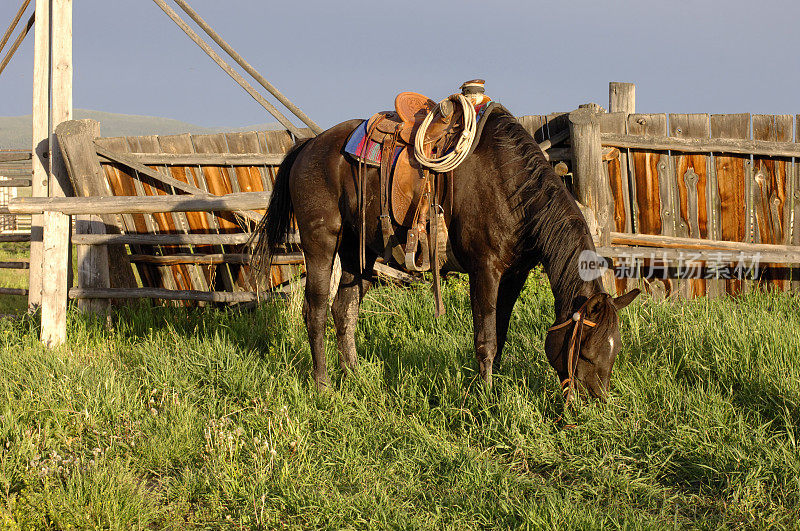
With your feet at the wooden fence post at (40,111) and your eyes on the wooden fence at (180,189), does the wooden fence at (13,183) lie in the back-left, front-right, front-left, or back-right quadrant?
back-left

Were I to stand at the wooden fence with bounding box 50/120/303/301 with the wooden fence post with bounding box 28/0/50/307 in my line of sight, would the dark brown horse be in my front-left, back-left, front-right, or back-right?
back-left

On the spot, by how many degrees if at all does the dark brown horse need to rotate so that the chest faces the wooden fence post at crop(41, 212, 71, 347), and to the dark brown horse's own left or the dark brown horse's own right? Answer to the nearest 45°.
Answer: approximately 135° to the dark brown horse's own left

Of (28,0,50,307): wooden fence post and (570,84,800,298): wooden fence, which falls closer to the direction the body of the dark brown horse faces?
the wooden fence

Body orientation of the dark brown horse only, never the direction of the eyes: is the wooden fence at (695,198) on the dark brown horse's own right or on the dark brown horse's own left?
on the dark brown horse's own left

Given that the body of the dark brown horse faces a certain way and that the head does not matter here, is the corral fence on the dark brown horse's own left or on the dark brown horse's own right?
on the dark brown horse's own left

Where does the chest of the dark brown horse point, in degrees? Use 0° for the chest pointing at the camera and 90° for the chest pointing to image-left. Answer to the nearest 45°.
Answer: approximately 270°
